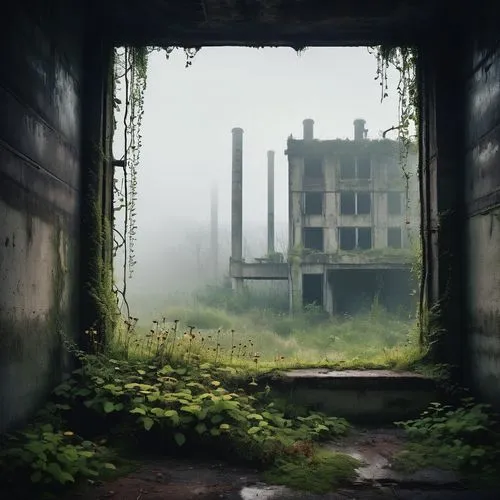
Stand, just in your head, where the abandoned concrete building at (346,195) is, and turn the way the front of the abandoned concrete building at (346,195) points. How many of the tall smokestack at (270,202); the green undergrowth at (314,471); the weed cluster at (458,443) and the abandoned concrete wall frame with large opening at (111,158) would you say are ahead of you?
3

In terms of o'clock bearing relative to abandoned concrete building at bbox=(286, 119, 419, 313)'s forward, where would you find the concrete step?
The concrete step is roughly at 12 o'clock from the abandoned concrete building.

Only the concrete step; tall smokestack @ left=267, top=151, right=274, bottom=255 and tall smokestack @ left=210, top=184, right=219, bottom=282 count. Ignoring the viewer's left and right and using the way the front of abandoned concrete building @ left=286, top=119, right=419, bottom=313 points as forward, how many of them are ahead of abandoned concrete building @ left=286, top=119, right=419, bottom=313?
1

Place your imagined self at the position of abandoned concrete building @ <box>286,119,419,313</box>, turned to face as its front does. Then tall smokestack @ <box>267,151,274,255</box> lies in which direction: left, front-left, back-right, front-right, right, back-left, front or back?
back-right

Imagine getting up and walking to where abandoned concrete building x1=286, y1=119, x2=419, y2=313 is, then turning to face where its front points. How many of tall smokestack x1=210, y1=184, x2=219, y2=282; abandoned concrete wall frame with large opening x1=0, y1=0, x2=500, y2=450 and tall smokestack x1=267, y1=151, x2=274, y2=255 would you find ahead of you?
1

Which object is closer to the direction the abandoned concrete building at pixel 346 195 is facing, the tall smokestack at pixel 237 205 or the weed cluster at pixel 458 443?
the weed cluster

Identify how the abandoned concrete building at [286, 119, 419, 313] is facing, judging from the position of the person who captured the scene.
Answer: facing the viewer

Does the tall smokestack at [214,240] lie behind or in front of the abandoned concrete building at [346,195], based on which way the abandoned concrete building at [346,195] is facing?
behind

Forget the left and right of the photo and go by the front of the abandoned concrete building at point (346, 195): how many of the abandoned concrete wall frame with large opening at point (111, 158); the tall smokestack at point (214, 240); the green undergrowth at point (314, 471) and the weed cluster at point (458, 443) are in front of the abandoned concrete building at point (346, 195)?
3

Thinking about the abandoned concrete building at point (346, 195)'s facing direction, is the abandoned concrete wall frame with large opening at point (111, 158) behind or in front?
in front

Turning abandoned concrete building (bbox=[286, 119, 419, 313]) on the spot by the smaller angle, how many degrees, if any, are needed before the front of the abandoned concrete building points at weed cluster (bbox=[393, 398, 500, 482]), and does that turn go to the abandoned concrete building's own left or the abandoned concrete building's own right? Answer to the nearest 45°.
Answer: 0° — it already faces it

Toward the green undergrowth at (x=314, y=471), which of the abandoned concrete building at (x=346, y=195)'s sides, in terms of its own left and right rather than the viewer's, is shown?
front
